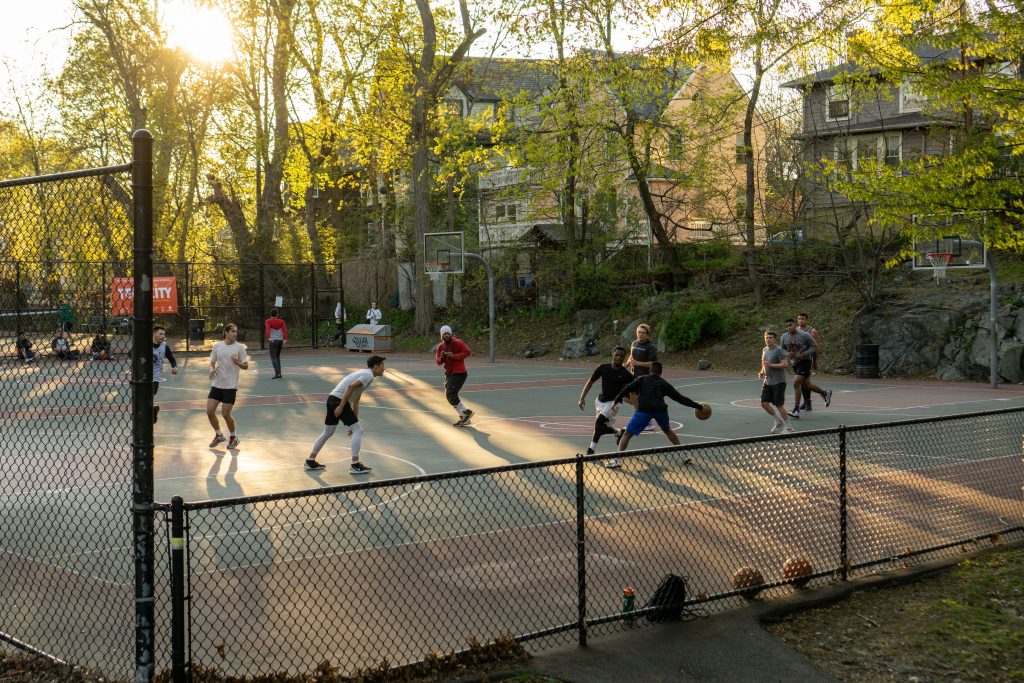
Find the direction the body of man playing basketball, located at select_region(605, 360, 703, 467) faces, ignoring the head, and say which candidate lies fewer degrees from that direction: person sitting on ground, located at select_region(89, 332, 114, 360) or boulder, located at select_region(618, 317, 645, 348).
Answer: the boulder

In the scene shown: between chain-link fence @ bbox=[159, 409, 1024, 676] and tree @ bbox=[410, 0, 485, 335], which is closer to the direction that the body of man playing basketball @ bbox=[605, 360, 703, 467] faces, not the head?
the tree

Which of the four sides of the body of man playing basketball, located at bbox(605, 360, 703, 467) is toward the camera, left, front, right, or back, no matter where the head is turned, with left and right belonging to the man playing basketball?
back
